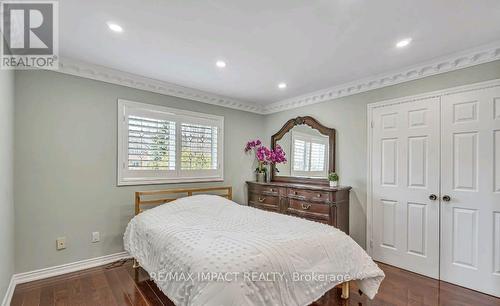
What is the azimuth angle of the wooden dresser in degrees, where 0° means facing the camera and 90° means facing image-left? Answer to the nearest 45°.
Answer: approximately 45°

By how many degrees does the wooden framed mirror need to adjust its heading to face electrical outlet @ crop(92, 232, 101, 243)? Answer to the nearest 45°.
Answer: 0° — it already faces it

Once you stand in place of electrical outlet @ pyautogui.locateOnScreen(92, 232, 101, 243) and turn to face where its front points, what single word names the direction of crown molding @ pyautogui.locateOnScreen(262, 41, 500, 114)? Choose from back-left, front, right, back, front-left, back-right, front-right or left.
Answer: front-left

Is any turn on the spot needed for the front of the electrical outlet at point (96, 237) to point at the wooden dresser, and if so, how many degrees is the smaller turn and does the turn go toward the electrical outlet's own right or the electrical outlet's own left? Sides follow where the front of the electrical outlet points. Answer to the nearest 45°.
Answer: approximately 45° to the electrical outlet's own left

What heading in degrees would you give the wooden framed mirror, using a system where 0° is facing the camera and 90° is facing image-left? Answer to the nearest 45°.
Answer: approximately 45°

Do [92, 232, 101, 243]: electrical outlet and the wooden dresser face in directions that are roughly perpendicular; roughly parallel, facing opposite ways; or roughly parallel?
roughly perpendicular

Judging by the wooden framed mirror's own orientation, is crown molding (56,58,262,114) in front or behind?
in front

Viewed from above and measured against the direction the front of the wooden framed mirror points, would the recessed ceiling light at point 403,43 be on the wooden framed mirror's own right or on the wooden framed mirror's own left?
on the wooden framed mirror's own left

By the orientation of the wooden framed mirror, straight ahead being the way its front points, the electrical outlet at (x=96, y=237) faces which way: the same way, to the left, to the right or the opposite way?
to the left

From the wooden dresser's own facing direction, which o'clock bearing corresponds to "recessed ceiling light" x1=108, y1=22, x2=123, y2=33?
The recessed ceiling light is roughly at 12 o'clock from the wooden dresser.

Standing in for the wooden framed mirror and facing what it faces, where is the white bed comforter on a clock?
The white bed comforter is roughly at 11 o'clock from the wooden framed mirror.

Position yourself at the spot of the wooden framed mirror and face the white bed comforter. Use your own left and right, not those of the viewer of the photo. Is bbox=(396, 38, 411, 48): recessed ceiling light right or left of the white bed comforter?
left
